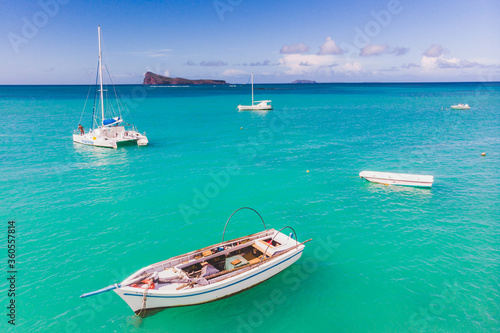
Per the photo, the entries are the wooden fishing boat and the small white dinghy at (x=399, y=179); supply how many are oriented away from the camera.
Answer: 0

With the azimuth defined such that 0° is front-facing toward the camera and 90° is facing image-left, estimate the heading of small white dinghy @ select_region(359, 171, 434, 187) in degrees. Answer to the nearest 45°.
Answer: approximately 90°
